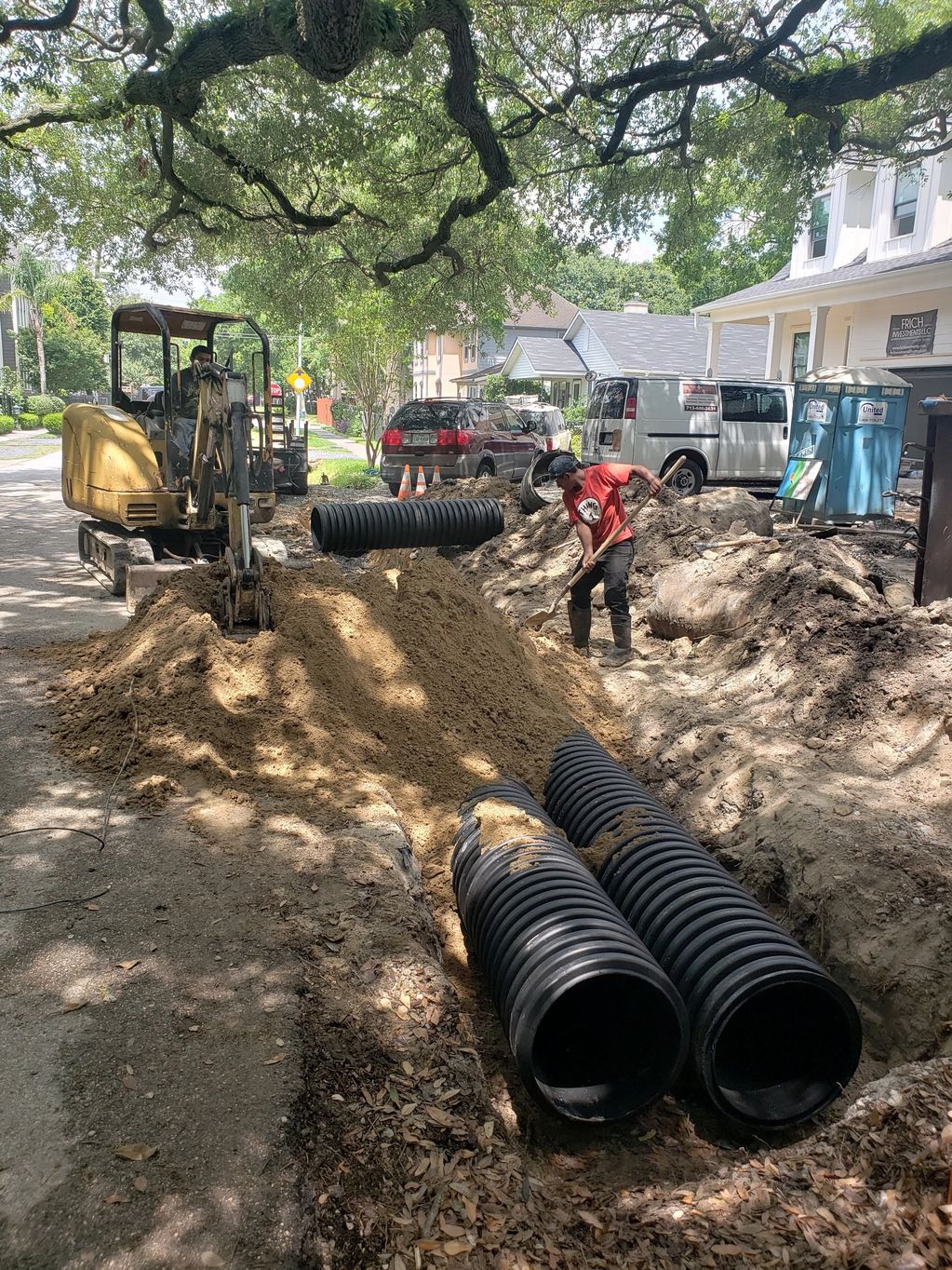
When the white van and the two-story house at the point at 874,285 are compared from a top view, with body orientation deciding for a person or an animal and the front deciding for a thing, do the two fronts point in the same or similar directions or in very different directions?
very different directions

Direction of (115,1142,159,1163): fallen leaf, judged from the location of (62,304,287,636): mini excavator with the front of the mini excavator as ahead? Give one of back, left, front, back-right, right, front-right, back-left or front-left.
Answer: front-right

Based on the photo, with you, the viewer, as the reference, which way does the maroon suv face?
facing away from the viewer and to the right of the viewer

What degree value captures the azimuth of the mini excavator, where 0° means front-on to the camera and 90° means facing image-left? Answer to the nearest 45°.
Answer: approximately 315°

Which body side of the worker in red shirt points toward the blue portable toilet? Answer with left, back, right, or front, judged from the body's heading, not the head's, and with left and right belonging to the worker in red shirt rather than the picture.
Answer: back

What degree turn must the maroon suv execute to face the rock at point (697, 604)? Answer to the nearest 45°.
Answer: approximately 135° to its right

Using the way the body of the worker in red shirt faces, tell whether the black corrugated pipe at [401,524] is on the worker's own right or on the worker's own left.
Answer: on the worker's own right

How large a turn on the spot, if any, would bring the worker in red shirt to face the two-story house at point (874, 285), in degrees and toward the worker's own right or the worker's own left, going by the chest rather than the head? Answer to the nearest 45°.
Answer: approximately 135° to the worker's own right
